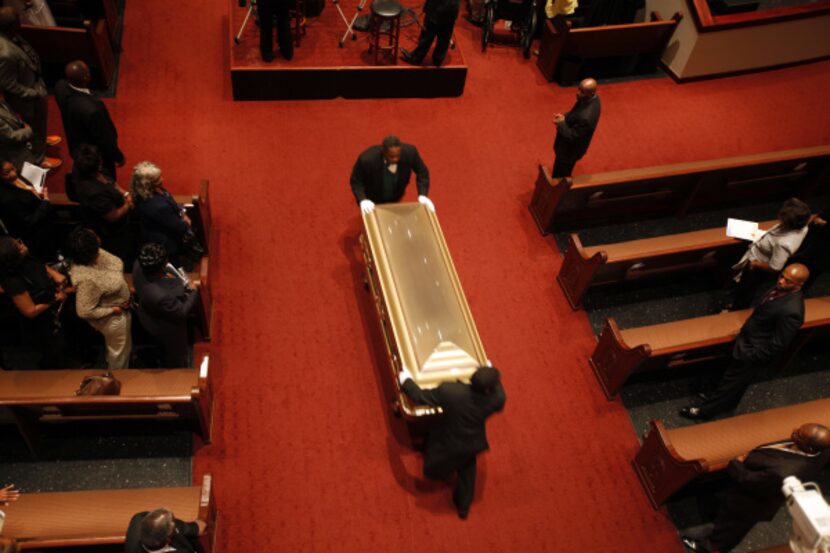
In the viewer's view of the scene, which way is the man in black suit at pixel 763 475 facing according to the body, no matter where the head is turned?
to the viewer's left

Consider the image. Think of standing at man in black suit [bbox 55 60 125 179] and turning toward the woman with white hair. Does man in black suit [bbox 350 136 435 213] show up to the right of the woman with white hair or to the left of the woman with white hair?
left

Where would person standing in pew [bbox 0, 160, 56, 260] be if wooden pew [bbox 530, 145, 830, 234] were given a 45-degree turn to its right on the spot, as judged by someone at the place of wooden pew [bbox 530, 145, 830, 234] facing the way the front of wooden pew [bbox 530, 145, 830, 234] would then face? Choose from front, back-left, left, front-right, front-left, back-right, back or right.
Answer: back-left

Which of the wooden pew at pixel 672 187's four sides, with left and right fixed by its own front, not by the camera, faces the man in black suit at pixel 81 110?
left

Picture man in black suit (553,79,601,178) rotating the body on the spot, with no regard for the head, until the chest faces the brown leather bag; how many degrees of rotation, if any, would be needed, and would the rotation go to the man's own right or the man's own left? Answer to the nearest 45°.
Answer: approximately 45° to the man's own left

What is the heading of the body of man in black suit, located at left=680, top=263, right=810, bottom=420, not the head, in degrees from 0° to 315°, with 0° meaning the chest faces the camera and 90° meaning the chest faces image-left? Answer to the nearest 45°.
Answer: approximately 45°

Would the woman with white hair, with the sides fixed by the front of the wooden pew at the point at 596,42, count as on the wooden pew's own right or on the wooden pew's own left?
on the wooden pew's own left

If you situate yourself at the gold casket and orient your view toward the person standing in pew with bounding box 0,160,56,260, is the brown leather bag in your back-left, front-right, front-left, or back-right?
front-left

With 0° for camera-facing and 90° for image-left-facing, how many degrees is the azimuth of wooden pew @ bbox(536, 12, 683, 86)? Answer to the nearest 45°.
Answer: approximately 135°

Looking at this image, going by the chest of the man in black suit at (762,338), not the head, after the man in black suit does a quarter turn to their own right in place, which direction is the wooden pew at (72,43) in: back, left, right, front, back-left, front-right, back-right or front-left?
front-left

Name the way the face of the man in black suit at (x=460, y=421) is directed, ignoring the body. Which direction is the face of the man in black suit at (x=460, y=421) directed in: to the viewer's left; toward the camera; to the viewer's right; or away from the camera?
away from the camera

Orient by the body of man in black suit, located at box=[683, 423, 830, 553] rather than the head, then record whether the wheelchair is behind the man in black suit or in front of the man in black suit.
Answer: in front

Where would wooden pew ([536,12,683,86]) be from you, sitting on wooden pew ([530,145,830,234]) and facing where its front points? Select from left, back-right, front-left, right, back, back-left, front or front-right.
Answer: front

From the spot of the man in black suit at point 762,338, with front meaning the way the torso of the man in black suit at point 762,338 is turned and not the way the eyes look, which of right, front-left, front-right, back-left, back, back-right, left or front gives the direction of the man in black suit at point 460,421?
front

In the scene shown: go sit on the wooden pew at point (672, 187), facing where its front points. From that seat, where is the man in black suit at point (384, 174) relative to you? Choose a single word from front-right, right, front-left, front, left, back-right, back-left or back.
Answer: left

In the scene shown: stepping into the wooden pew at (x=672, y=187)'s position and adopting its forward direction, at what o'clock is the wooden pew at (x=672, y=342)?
the wooden pew at (x=672, y=342) is roughly at 7 o'clock from the wooden pew at (x=672, y=187).

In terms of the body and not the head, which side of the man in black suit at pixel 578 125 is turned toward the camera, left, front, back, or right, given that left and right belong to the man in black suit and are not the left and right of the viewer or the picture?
left

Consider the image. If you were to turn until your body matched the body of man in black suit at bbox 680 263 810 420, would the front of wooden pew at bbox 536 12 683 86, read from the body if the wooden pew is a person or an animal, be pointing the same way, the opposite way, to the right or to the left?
to the right

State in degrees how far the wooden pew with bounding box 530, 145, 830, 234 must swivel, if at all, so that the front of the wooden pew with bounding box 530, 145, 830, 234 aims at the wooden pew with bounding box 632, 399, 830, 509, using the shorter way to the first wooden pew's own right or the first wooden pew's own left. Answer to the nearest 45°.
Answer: approximately 135° to the first wooden pew's own left
